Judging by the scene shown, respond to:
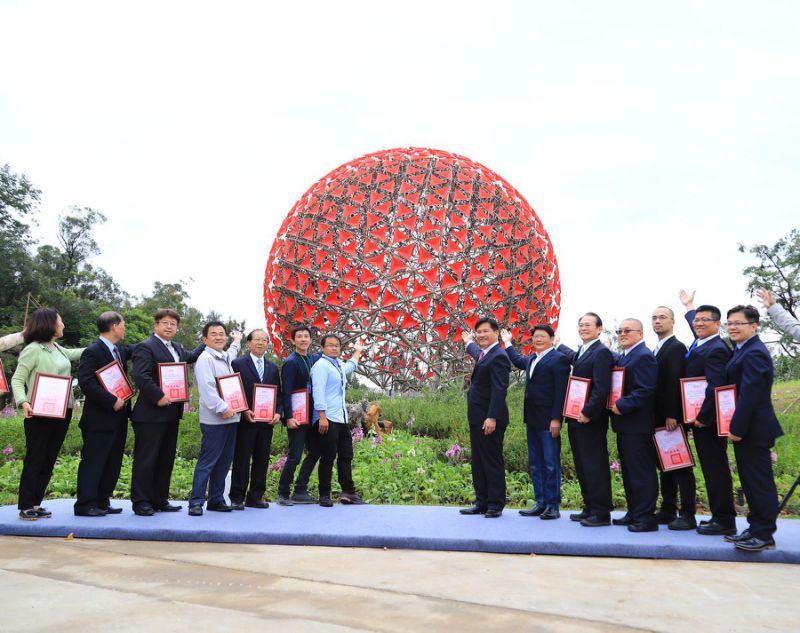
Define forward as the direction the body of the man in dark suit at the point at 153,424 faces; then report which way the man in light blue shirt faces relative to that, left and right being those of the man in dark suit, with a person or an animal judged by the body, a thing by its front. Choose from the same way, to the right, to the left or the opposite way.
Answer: the same way

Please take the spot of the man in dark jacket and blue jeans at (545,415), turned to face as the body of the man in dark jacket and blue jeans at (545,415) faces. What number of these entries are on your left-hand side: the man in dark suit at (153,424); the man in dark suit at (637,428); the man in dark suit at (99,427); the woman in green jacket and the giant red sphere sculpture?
1

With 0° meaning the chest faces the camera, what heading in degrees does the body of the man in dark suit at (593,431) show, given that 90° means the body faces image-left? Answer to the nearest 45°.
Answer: approximately 45°

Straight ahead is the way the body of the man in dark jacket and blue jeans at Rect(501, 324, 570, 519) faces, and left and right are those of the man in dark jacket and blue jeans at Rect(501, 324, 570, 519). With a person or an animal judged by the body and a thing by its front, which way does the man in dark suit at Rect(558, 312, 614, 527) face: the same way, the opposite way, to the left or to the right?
the same way

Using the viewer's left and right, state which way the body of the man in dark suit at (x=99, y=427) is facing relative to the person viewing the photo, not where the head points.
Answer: facing the viewer and to the right of the viewer

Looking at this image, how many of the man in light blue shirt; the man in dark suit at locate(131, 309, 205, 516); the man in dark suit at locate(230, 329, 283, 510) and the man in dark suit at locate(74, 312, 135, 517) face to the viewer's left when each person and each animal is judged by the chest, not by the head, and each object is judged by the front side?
0

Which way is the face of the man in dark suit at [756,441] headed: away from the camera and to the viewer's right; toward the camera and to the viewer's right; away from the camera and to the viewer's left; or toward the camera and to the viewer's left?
toward the camera and to the viewer's left

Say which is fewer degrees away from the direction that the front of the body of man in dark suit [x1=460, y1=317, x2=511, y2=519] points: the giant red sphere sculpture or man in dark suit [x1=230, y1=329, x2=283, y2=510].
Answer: the man in dark suit

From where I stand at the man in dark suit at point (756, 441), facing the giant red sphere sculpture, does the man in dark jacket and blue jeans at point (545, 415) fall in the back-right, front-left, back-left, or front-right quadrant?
front-left

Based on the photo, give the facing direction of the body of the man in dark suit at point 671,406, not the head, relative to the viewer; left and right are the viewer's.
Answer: facing the viewer and to the left of the viewer

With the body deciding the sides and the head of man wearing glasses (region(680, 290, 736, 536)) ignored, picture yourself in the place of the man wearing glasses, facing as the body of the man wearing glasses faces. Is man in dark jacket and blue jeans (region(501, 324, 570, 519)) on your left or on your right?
on your right

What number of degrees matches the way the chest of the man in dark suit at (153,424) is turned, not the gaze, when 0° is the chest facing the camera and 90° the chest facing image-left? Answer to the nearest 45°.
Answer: approximately 315°
